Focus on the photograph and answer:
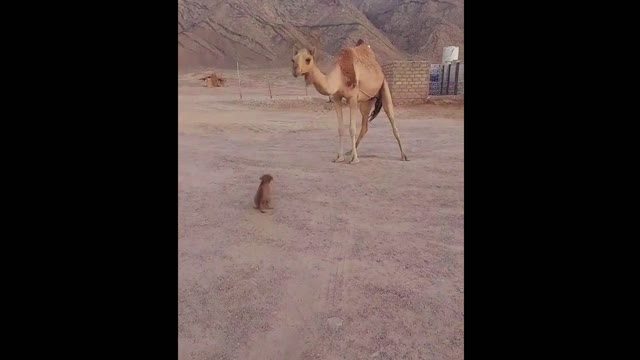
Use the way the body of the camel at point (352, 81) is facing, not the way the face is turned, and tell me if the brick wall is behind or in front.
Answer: behind

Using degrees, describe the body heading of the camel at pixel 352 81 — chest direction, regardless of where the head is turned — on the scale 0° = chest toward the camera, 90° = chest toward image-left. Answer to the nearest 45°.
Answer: approximately 45°
